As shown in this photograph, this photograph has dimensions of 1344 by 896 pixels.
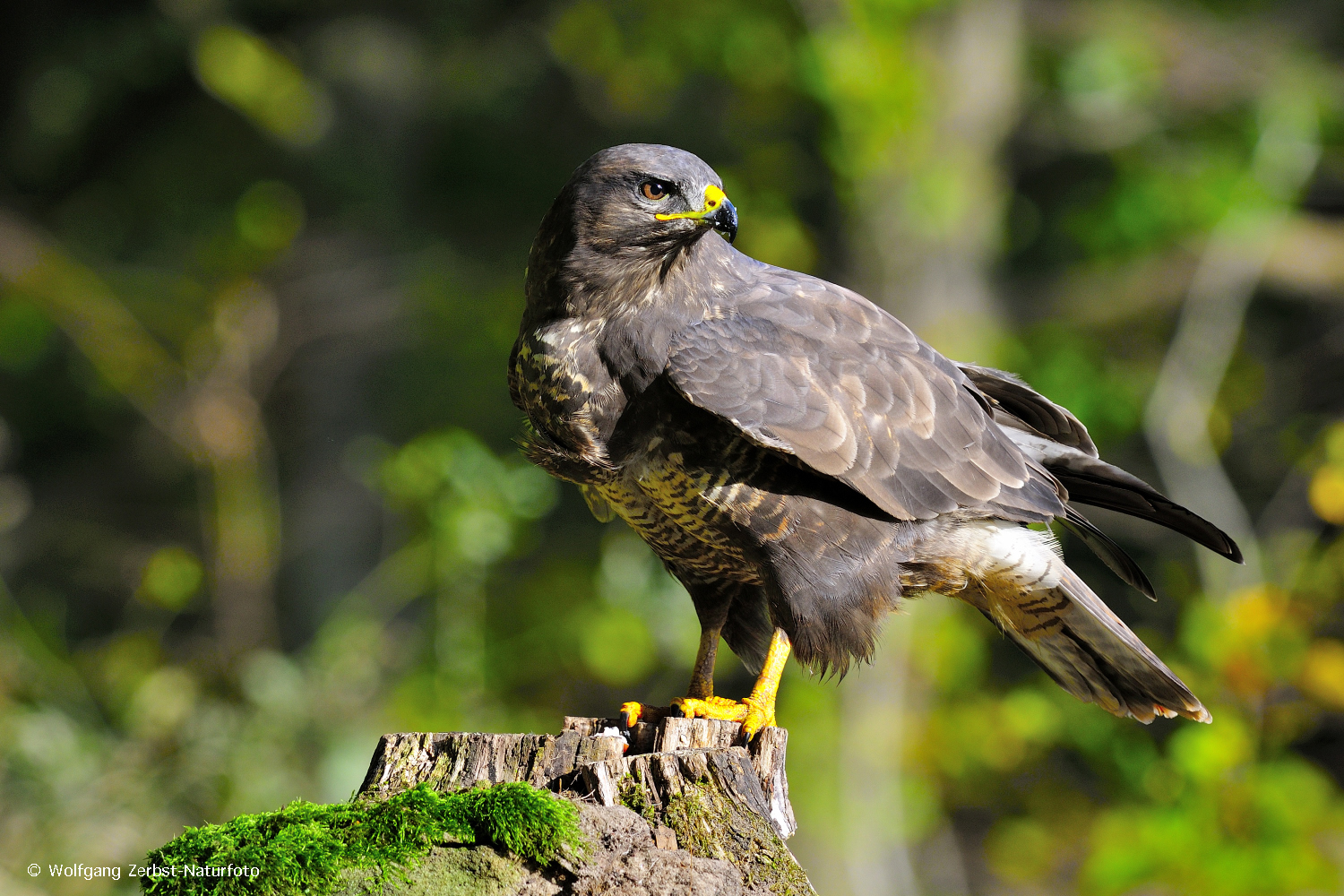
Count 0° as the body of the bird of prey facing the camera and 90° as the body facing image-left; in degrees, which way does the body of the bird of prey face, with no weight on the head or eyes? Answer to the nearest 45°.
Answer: approximately 90°

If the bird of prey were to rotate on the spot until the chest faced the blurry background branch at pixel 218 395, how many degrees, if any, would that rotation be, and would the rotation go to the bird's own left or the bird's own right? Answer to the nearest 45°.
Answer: approximately 45° to the bird's own right
